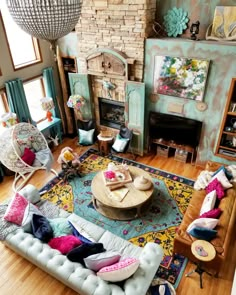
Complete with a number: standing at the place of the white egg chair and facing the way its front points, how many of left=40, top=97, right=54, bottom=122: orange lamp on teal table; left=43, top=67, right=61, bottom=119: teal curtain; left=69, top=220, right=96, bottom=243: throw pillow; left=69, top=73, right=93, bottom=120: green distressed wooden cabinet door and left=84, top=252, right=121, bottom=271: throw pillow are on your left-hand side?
3

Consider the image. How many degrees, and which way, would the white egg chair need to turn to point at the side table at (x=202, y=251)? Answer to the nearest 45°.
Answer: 0° — it already faces it

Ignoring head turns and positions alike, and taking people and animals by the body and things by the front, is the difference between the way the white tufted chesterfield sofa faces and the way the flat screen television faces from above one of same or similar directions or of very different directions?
very different directions

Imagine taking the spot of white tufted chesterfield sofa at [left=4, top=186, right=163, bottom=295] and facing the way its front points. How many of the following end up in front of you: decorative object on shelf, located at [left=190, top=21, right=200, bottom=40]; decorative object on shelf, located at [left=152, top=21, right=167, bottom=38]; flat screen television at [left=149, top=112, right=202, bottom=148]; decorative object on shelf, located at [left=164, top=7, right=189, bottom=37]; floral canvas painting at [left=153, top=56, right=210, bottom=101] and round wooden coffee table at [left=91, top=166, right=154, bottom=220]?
6

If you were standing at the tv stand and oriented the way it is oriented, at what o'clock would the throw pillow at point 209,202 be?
The throw pillow is roughly at 10 o'clock from the tv stand.

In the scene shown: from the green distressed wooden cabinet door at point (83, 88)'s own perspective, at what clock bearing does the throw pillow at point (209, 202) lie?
The throw pillow is roughly at 11 o'clock from the green distressed wooden cabinet door.

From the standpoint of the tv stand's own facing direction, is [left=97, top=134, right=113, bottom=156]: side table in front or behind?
in front

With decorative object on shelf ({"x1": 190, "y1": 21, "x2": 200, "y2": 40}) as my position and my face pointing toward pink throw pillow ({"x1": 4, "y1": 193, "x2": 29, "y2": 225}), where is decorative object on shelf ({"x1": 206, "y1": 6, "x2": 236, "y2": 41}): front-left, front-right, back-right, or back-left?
back-left

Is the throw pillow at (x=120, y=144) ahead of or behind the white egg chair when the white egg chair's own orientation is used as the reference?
ahead

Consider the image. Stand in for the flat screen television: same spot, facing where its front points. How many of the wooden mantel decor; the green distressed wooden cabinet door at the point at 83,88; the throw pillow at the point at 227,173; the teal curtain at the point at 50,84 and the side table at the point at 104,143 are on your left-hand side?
1

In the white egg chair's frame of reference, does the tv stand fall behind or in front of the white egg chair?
in front

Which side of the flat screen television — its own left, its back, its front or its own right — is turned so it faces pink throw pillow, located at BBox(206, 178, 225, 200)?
left

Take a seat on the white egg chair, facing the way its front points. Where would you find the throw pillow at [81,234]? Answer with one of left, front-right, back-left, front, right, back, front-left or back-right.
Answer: front-right

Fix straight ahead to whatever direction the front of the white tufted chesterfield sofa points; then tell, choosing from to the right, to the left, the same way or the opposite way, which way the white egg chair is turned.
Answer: to the right

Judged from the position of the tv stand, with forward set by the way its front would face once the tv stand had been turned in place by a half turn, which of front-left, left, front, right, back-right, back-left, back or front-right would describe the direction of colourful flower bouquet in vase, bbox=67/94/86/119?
back-left

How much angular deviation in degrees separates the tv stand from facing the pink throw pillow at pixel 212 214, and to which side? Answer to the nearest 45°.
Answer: approximately 45° to its left

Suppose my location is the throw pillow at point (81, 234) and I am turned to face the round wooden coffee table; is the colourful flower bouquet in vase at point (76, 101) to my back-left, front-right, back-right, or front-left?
front-left

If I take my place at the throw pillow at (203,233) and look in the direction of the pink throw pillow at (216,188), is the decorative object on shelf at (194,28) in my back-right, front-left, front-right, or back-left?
front-left

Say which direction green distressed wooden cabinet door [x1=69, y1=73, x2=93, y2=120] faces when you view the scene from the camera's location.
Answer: facing the viewer

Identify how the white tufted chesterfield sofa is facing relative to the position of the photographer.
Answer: facing away from the viewer and to the right of the viewer
